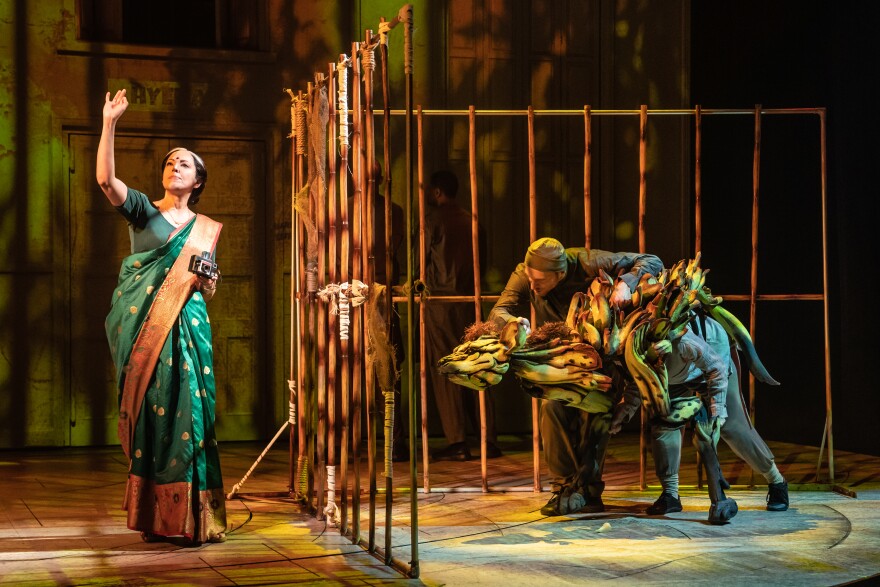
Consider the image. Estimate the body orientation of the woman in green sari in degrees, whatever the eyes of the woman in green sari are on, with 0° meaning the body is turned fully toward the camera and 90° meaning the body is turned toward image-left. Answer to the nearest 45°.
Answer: approximately 45°

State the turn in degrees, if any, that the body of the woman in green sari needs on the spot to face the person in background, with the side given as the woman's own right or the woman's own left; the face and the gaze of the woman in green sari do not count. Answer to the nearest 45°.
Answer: approximately 180°
